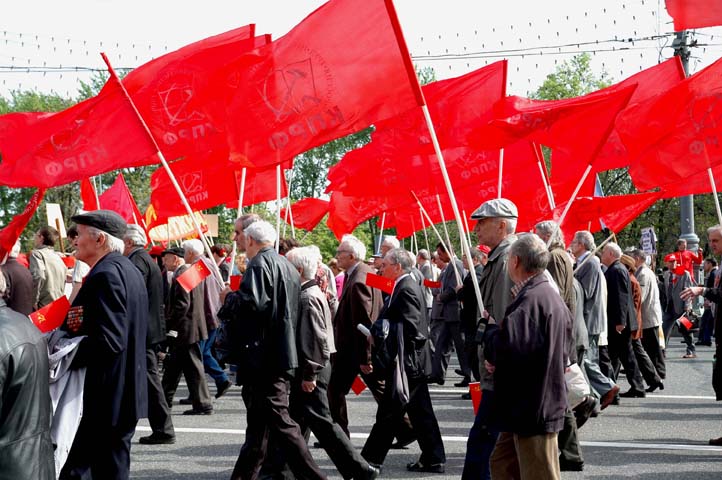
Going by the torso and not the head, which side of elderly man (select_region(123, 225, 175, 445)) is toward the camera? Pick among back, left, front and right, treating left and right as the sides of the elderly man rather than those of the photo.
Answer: left

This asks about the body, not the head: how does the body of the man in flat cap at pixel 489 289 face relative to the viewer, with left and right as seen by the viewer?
facing to the left of the viewer

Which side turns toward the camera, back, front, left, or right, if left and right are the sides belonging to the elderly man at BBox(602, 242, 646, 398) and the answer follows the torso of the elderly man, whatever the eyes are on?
left

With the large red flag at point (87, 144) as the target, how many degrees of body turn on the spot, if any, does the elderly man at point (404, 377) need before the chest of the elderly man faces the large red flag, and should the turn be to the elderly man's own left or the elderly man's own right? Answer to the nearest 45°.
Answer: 0° — they already face it

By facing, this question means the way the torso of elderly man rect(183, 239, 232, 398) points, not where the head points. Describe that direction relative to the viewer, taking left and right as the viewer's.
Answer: facing to the left of the viewer

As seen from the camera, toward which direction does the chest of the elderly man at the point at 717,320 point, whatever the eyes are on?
to the viewer's left

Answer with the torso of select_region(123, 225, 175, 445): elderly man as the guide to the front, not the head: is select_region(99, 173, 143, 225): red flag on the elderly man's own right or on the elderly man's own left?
on the elderly man's own right

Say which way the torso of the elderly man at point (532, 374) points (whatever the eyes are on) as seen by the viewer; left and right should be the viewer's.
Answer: facing away from the viewer and to the left of the viewer

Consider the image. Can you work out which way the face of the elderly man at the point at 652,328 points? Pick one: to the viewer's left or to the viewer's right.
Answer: to the viewer's left
